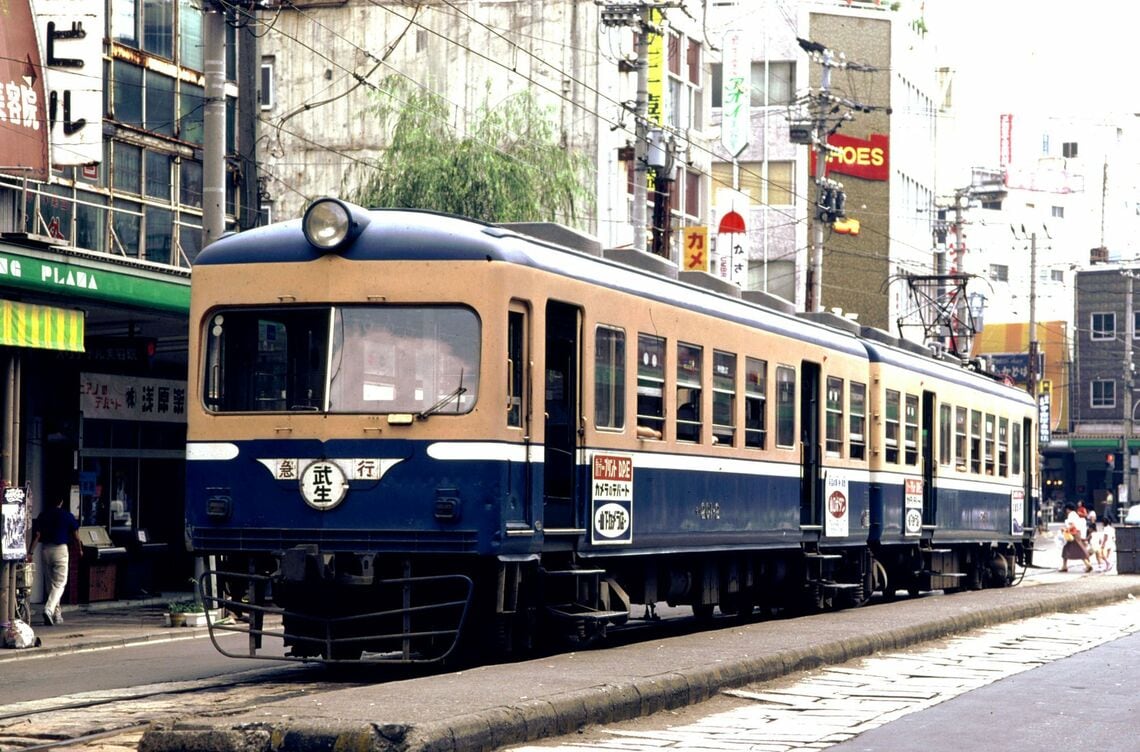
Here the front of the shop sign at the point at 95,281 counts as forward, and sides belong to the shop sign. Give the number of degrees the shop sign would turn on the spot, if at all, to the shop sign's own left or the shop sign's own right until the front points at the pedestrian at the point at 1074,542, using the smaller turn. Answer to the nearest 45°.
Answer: approximately 90° to the shop sign's own left

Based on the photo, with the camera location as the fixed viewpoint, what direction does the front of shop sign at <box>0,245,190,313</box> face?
facing the viewer and to the right of the viewer

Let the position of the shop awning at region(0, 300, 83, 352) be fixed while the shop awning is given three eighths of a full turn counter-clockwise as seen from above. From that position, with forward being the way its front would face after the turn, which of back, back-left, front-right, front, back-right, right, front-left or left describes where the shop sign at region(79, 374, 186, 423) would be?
front

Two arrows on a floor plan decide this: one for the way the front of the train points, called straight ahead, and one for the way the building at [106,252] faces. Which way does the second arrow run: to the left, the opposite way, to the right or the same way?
to the left

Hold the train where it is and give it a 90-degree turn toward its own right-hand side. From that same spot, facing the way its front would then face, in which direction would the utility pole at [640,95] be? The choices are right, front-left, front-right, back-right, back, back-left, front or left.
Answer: front-right

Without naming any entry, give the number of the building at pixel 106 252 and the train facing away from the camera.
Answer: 0

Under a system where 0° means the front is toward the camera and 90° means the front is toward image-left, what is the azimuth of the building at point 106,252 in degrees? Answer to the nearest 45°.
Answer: approximately 315°

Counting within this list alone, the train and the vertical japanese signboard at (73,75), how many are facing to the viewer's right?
0

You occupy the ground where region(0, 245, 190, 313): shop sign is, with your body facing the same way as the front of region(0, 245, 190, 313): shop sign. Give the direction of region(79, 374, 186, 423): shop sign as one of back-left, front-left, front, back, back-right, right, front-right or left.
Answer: back-left
